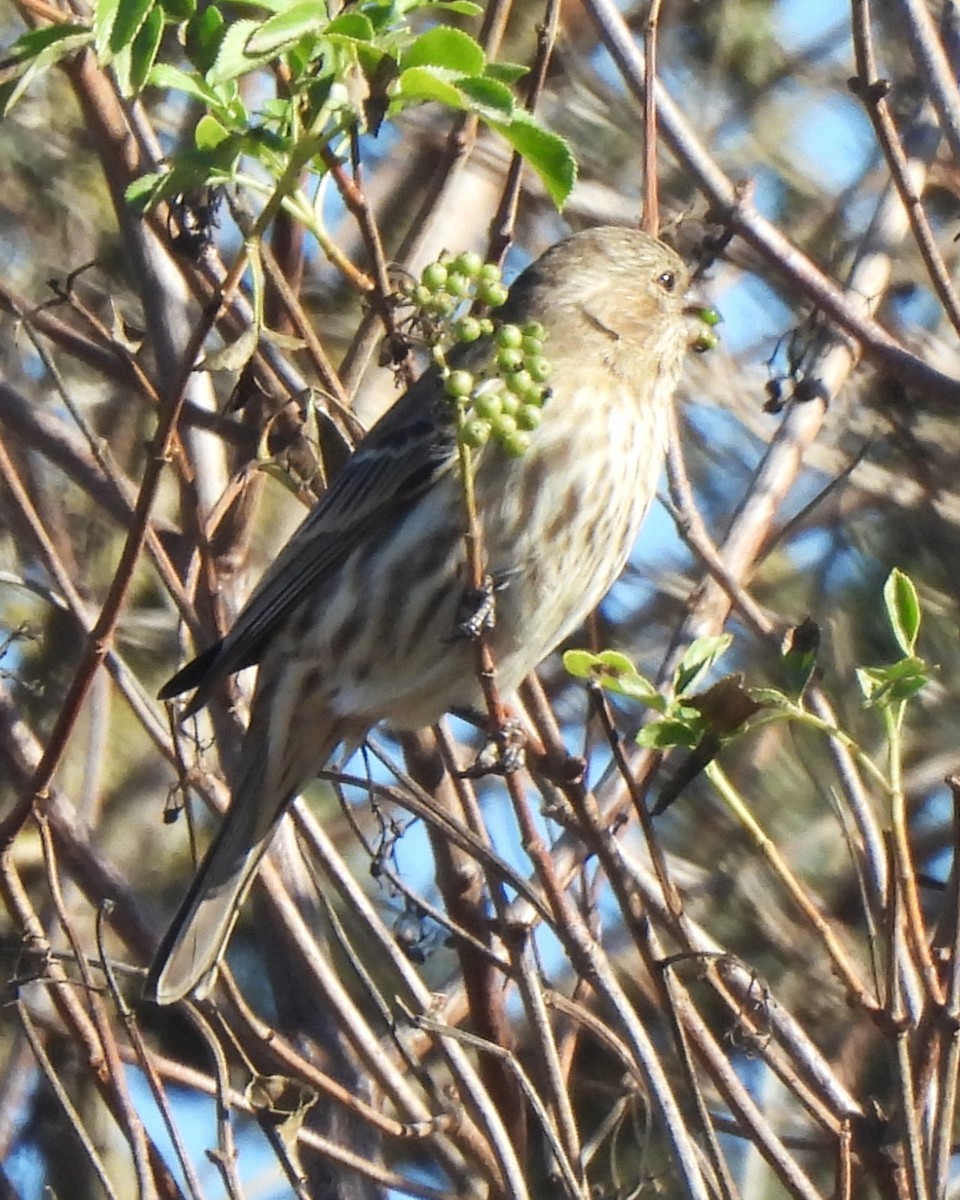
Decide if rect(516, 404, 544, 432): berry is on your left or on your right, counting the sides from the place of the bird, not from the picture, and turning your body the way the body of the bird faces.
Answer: on your right

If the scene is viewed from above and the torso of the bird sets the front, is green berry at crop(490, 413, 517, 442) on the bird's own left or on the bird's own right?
on the bird's own right

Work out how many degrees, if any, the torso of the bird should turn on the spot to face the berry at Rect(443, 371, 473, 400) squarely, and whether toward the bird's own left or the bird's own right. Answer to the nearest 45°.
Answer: approximately 90° to the bird's own right

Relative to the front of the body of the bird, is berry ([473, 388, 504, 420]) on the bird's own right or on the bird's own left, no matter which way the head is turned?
on the bird's own right

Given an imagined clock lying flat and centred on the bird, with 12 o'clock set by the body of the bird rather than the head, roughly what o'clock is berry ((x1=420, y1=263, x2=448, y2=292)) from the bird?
The berry is roughly at 3 o'clock from the bird.

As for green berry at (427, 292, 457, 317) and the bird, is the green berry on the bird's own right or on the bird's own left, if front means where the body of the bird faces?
on the bird's own right

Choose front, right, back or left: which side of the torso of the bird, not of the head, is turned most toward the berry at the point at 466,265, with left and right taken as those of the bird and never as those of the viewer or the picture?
right

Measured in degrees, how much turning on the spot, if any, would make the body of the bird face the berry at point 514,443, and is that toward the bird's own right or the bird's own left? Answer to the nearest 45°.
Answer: approximately 90° to the bird's own right

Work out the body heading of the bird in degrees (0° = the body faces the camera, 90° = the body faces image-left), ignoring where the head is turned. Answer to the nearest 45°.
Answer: approximately 270°
